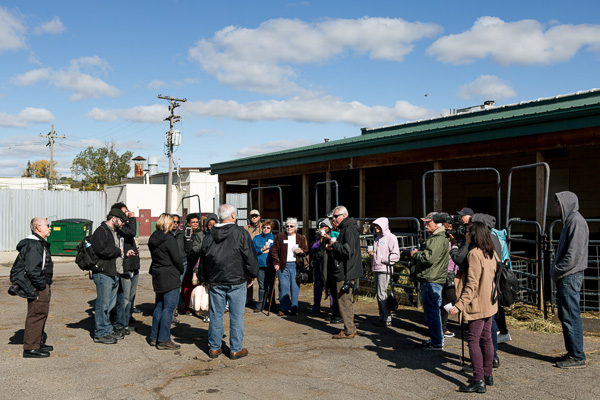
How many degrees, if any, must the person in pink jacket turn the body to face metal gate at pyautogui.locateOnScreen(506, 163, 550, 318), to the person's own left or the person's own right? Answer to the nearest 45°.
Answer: approximately 135° to the person's own left

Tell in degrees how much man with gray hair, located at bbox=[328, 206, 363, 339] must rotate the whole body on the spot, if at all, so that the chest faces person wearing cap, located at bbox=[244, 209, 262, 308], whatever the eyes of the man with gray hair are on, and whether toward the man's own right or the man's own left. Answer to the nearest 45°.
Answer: approximately 45° to the man's own right

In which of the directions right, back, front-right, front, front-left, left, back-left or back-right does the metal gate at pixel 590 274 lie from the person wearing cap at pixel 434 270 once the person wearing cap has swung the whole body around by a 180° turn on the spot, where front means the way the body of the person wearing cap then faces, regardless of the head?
front-left

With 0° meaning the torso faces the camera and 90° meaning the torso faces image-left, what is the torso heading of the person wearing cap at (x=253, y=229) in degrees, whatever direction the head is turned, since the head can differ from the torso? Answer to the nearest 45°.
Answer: approximately 0°

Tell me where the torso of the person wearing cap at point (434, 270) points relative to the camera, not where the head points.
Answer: to the viewer's left

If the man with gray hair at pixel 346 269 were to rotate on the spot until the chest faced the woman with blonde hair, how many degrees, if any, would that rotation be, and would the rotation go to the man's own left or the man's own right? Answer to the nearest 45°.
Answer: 0° — they already face them

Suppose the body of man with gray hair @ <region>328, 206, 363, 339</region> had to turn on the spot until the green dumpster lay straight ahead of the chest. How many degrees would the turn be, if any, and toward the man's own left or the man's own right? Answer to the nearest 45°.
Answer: approximately 45° to the man's own right

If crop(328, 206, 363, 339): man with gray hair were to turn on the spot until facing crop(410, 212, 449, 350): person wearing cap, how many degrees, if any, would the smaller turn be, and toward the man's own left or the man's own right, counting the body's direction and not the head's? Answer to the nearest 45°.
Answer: approximately 135° to the man's own left

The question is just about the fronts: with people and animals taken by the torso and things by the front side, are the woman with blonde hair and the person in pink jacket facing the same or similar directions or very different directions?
very different directions

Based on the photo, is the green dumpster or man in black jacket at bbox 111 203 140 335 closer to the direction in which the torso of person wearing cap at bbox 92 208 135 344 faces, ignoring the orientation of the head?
the man in black jacket

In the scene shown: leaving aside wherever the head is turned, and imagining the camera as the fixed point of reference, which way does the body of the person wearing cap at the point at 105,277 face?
to the viewer's right

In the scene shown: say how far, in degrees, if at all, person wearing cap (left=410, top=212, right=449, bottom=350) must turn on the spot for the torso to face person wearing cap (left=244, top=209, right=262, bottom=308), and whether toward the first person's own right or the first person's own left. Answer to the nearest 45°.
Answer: approximately 45° to the first person's own right

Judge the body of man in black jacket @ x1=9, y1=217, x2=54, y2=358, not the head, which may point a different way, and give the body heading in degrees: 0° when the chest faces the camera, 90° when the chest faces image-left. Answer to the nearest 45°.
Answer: approximately 270°
